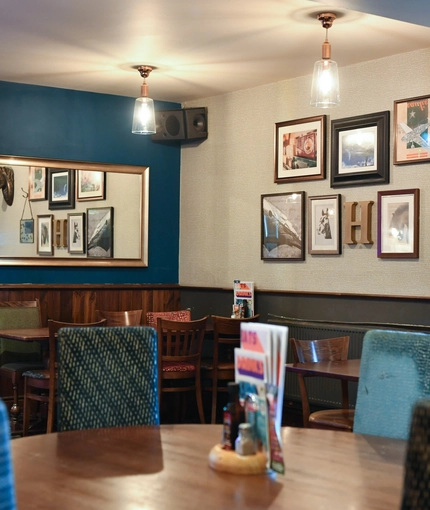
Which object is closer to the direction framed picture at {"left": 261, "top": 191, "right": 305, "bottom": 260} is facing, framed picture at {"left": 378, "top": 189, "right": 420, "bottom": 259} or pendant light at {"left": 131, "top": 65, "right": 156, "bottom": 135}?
the pendant light

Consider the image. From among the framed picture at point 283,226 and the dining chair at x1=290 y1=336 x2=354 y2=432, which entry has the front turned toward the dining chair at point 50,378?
the framed picture

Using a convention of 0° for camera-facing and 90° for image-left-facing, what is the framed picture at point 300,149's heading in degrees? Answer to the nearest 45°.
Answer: approximately 45°

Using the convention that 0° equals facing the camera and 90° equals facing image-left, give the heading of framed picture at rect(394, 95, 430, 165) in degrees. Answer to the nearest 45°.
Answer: approximately 45°

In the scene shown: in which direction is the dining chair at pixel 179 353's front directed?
away from the camera
